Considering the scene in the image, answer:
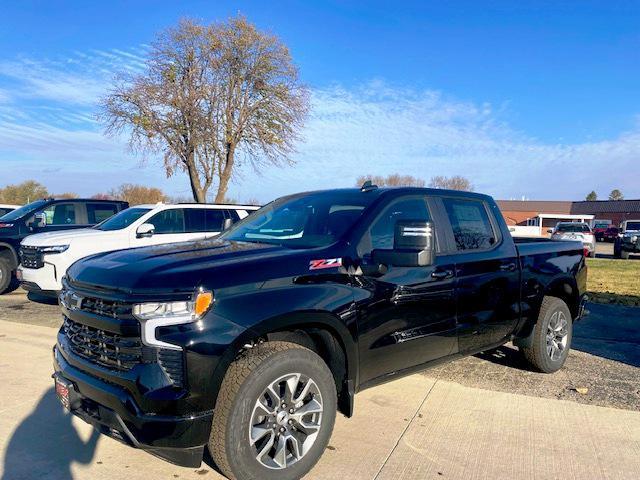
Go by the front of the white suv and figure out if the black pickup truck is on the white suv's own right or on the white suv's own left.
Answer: on the white suv's own left

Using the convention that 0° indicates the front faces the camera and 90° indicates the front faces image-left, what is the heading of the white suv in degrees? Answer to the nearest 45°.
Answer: approximately 45°

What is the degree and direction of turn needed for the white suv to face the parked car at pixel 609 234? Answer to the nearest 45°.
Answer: approximately 180°

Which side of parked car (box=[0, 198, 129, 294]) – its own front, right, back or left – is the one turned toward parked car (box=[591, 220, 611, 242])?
back
